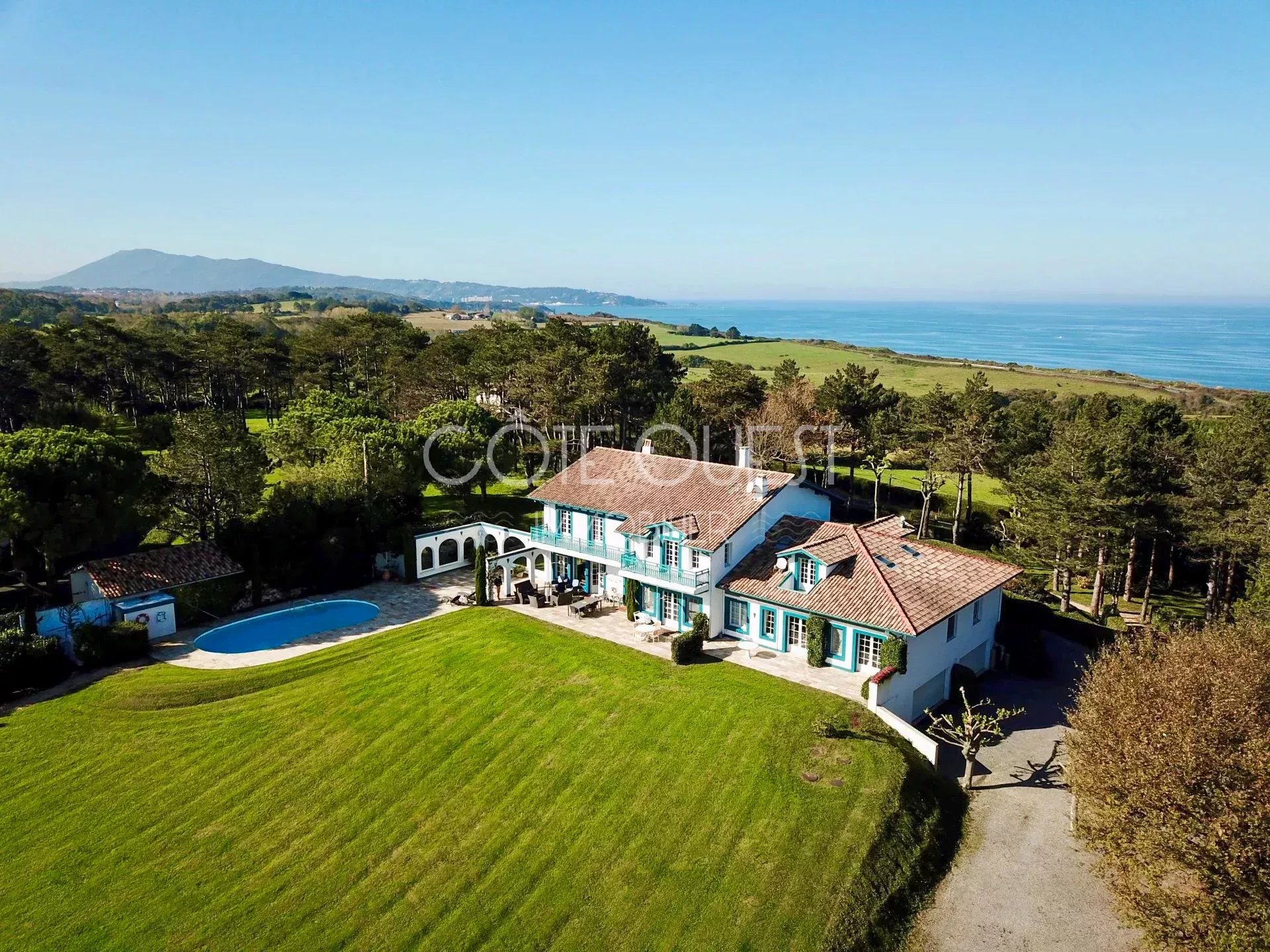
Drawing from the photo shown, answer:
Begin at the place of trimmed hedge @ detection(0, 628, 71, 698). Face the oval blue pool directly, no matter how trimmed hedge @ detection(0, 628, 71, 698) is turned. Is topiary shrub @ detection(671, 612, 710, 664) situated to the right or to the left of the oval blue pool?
right

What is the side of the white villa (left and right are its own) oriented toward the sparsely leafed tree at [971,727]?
left

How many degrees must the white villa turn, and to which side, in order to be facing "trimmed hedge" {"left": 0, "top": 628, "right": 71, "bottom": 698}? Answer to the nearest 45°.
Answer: approximately 45° to its right

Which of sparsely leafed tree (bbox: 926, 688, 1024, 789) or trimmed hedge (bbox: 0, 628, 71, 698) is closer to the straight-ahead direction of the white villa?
the trimmed hedge

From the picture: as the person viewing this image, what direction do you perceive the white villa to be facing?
facing the viewer and to the left of the viewer

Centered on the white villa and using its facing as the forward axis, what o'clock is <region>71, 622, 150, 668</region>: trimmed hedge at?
The trimmed hedge is roughly at 1 o'clock from the white villa.
